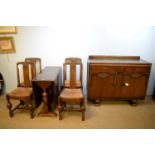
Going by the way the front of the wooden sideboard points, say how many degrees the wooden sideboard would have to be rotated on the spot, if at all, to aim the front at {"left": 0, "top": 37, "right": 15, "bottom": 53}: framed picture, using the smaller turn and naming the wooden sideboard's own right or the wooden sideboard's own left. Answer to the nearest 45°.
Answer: approximately 90° to the wooden sideboard's own right

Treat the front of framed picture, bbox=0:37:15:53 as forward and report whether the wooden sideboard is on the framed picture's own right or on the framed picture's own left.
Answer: on the framed picture's own left

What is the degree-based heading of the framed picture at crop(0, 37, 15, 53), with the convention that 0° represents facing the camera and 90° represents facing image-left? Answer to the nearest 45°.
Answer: approximately 0°

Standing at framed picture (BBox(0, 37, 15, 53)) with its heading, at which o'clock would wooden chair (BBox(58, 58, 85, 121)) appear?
The wooden chair is roughly at 11 o'clock from the framed picture.

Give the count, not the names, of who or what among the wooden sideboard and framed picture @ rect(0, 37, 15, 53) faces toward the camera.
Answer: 2

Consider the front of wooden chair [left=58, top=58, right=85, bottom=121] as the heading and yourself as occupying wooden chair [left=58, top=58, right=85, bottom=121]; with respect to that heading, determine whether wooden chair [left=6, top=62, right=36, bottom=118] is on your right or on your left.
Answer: on your right

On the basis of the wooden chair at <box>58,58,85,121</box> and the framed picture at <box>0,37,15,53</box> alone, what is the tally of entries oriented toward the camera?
2

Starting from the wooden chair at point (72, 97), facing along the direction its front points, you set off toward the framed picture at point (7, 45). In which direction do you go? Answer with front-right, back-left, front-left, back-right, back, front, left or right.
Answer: back-right
